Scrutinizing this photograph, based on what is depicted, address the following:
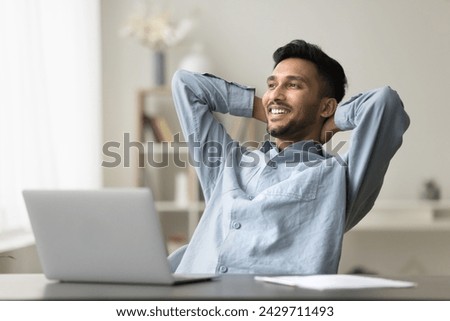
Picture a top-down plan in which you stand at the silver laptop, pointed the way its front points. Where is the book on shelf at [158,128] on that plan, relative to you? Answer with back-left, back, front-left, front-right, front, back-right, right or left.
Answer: front-left

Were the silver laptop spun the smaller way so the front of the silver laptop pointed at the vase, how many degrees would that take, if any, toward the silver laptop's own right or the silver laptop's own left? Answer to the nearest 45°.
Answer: approximately 45° to the silver laptop's own left

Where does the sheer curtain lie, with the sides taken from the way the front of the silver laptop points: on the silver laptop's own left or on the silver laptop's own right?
on the silver laptop's own left

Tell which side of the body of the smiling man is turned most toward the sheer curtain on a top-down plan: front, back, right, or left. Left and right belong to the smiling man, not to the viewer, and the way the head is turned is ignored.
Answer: right

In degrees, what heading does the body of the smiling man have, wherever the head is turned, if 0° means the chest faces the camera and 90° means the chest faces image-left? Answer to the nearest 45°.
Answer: approximately 45°

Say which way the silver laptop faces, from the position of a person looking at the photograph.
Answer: facing away from the viewer and to the right of the viewer

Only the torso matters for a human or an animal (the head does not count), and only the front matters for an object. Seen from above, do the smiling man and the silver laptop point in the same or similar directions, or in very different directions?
very different directions
